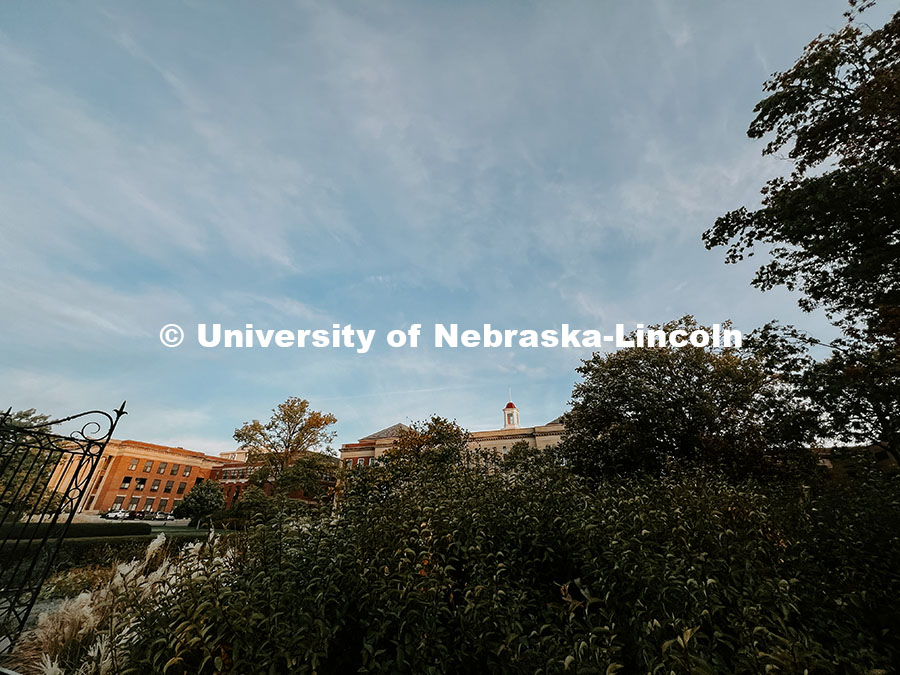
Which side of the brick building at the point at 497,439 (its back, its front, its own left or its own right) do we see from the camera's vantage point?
front

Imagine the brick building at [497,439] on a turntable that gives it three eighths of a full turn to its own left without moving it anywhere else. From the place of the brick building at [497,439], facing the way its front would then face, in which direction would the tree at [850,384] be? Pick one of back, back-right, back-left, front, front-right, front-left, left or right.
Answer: back-right

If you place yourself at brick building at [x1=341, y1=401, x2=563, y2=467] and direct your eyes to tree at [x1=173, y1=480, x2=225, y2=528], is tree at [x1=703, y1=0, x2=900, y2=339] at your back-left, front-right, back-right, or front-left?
front-left

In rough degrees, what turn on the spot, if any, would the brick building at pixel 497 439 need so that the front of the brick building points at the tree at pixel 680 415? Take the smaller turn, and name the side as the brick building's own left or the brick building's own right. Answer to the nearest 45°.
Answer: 0° — it already faces it

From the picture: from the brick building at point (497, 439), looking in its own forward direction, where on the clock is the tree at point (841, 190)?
The tree is roughly at 12 o'clock from the brick building.

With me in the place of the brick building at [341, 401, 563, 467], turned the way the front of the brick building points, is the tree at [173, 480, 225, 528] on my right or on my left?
on my right

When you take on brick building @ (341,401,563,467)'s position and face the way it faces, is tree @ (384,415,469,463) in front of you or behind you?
in front

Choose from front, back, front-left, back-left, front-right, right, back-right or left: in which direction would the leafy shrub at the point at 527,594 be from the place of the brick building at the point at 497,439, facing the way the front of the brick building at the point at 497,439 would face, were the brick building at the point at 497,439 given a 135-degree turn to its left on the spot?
back-right
